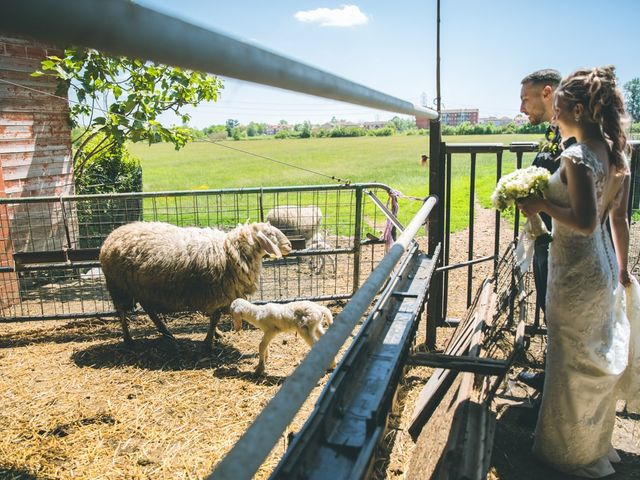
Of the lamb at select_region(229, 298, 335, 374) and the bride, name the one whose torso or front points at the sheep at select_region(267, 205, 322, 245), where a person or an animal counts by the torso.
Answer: the bride

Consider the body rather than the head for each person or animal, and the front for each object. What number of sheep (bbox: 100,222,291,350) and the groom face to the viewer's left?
1

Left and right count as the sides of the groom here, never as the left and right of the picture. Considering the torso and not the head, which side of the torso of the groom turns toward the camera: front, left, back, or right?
left

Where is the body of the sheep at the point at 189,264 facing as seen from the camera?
to the viewer's right

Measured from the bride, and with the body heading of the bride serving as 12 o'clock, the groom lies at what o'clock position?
The groom is roughly at 1 o'clock from the bride.

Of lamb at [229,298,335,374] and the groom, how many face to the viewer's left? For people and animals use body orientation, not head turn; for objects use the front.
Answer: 2

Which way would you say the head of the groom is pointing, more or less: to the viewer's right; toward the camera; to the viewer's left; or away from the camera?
to the viewer's left

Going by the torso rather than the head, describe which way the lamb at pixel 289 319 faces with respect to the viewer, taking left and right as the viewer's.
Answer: facing to the left of the viewer
